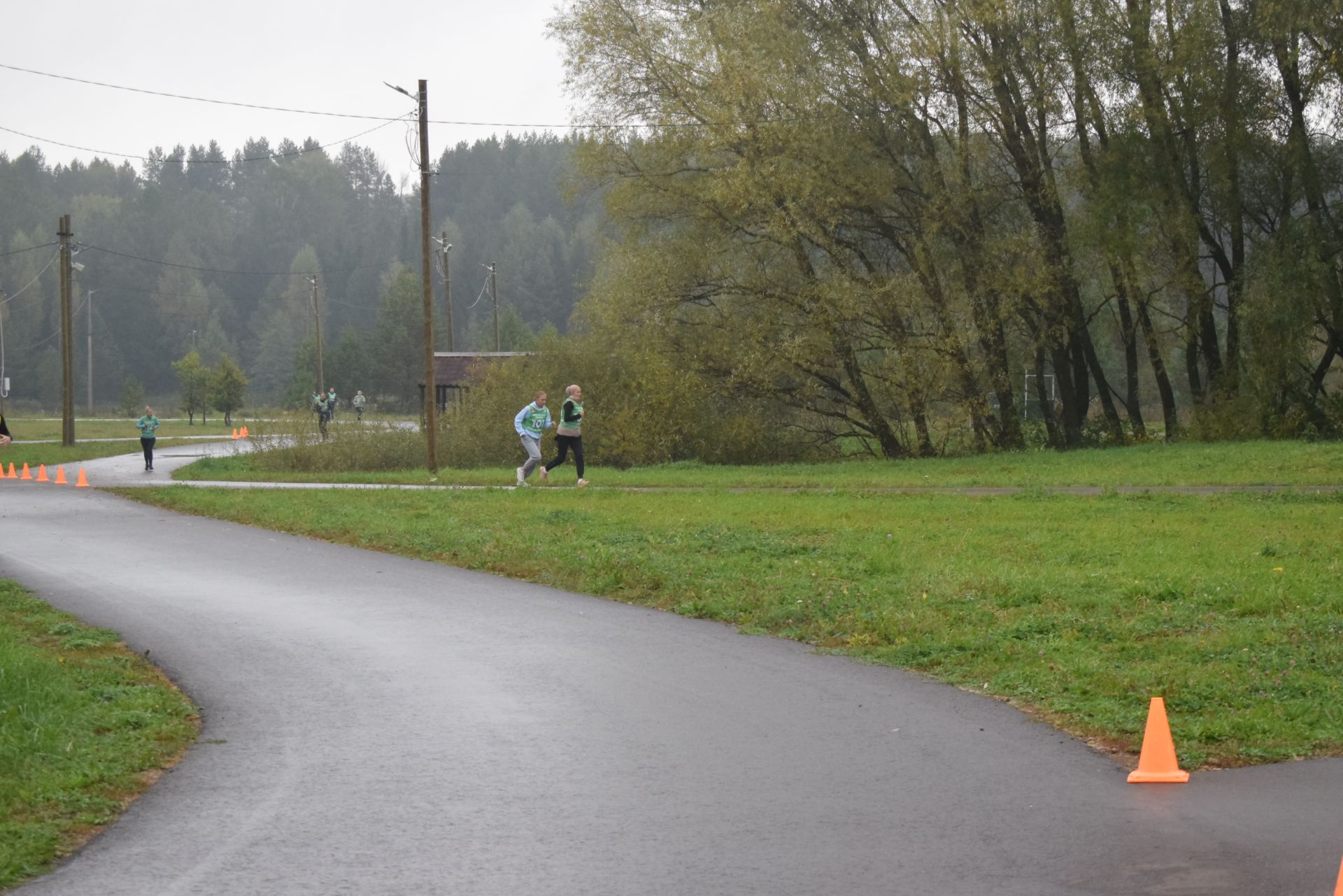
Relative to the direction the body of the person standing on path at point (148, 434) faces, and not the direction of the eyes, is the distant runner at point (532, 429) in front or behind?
in front

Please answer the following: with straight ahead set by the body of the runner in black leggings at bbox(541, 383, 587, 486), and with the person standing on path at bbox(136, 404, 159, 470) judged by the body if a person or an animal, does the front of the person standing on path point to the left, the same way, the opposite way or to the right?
to the right

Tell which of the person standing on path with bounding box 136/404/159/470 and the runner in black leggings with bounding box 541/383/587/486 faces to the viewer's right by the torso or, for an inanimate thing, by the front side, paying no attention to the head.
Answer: the runner in black leggings

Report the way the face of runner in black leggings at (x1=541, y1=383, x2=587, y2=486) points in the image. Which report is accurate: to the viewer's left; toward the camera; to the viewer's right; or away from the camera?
to the viewer's right

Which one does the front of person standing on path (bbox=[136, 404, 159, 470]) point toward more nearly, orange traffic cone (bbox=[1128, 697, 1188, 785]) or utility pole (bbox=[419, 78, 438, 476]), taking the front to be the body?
the orange traffic cone

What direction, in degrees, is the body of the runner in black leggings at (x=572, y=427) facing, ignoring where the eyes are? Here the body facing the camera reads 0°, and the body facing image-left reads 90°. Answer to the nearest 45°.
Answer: approximately 270°

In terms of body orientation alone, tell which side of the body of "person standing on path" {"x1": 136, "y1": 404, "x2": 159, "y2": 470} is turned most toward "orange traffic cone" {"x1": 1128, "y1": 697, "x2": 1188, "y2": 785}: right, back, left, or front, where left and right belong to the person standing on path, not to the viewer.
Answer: front

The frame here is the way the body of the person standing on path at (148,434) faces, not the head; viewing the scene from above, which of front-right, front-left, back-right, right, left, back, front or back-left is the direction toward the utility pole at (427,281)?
front-left
